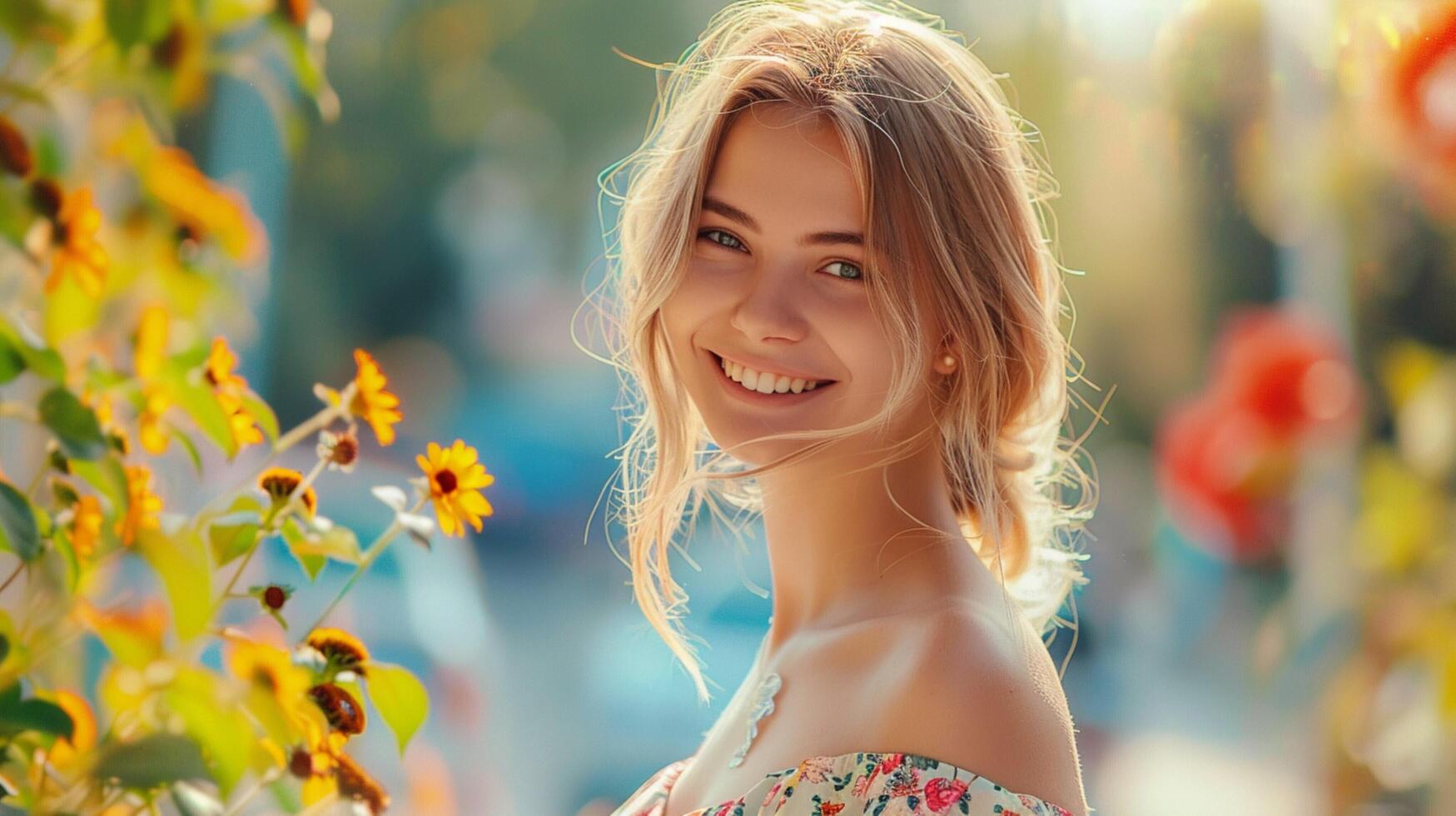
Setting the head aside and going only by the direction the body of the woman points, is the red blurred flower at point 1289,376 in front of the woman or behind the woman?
behind

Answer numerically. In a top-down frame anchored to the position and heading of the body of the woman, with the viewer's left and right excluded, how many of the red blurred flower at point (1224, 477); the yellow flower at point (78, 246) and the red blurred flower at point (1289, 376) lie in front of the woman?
1

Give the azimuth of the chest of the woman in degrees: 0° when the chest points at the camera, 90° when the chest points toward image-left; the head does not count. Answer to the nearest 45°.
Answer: approximately 45°

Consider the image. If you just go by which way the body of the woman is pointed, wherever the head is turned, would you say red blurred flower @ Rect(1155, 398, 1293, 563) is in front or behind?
behind

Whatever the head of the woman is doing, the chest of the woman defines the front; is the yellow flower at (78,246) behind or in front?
in front
